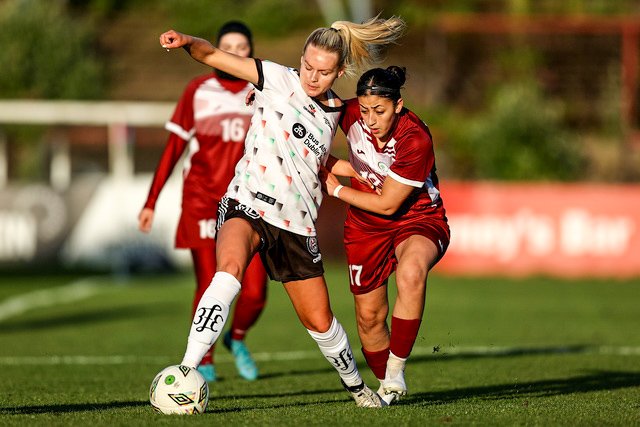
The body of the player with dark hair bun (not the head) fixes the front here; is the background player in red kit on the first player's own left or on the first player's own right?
on the first player's own right

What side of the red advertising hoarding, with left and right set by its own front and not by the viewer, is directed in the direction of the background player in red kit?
front

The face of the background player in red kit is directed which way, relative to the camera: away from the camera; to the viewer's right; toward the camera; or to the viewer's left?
toward the camera

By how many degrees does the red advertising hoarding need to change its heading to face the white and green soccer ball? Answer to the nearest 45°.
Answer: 0° — it already faces it

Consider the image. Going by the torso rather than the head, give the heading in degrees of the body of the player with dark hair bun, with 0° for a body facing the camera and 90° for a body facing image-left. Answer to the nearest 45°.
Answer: approximately 45°

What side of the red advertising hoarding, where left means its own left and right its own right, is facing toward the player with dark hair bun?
front

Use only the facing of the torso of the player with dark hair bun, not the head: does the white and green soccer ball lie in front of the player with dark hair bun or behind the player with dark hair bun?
in front

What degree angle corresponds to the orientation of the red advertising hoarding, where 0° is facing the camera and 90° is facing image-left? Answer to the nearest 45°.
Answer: approximately 0°

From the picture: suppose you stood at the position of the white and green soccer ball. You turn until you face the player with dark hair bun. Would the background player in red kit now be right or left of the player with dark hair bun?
left

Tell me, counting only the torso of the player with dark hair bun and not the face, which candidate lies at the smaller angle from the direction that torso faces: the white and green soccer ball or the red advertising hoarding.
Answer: the white and green soccer ball

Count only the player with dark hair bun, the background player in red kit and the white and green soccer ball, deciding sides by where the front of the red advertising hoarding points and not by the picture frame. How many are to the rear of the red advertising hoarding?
0

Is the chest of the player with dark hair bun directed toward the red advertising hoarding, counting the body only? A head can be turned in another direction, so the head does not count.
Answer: no

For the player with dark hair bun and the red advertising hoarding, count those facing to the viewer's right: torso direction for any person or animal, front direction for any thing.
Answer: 0

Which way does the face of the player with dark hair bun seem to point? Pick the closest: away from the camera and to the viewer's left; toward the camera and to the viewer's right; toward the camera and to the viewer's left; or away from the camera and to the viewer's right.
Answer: toward the camera and to the viewer's left
